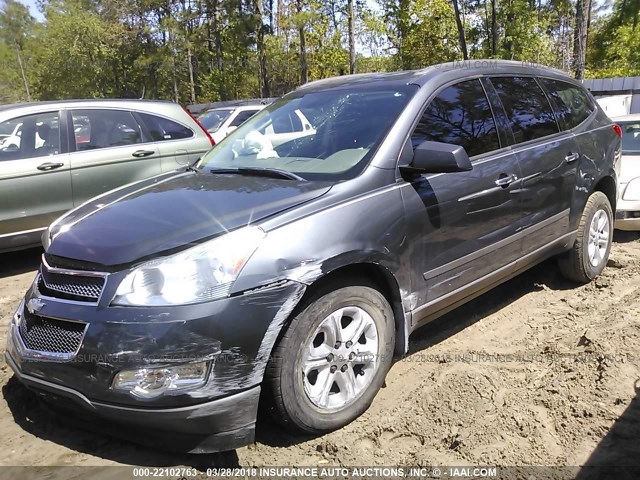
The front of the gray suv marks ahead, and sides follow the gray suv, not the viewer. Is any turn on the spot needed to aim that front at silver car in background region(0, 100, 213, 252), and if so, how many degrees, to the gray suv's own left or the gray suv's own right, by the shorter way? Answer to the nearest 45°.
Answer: approximately 90° to the gray suv's own right

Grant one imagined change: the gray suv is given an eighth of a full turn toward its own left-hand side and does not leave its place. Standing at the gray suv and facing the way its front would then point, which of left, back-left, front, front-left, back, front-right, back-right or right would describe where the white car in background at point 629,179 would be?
back-left
